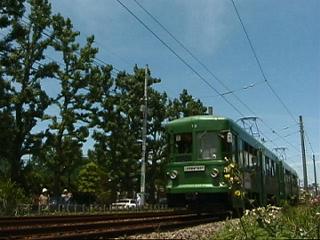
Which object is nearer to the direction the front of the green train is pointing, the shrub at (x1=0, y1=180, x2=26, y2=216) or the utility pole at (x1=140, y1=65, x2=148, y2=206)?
the shrub

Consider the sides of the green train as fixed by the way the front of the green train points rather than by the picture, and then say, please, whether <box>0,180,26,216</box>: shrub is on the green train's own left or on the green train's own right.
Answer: on the green train's own right

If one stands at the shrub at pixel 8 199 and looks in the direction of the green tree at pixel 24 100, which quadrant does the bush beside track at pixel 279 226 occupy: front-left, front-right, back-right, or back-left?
back-right

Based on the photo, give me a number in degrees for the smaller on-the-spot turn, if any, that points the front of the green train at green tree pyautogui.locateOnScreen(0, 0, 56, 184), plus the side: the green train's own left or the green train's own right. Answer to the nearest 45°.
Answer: approximately 90° to the green train's own right

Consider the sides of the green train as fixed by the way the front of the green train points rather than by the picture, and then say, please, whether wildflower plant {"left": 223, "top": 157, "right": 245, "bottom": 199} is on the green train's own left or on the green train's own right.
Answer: on the green train's own left

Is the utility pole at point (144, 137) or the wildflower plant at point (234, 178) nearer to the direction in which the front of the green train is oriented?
the wildflower plant

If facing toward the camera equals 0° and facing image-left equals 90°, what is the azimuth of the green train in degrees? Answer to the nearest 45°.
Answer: approximately 45°

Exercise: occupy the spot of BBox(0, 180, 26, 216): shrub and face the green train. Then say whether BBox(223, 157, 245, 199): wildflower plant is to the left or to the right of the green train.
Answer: right

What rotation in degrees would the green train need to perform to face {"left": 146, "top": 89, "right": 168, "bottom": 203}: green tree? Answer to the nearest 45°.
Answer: approximately 135° to its right

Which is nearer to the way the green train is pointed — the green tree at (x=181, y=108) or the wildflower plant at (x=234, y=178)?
the wildflower plant

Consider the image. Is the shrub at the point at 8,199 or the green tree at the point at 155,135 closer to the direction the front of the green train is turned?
the shrub

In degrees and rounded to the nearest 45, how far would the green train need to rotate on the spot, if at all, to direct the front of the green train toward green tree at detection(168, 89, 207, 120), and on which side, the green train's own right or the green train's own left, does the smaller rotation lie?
approximately 135° to the green train's own right
